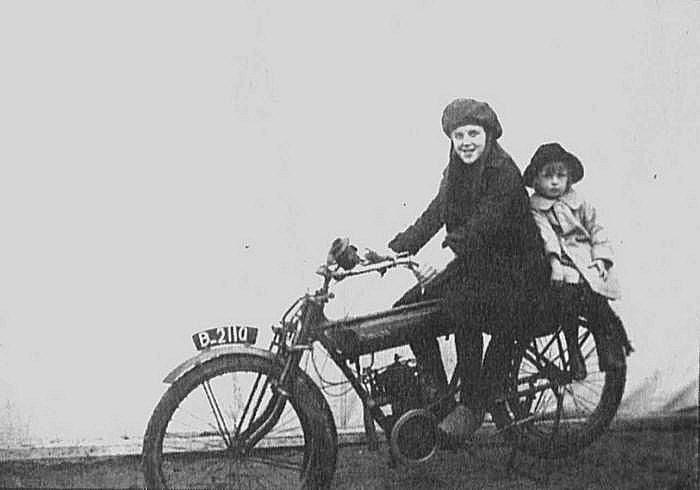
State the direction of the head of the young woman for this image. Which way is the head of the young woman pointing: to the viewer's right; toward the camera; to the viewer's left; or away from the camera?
toward the camera

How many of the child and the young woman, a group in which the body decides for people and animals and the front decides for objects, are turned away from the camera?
0

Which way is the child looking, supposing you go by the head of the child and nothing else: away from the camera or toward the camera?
toward the camera

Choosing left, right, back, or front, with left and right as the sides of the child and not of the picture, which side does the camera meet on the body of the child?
front

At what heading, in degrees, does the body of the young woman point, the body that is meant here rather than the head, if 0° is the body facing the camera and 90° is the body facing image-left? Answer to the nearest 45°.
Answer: approximately 45°
